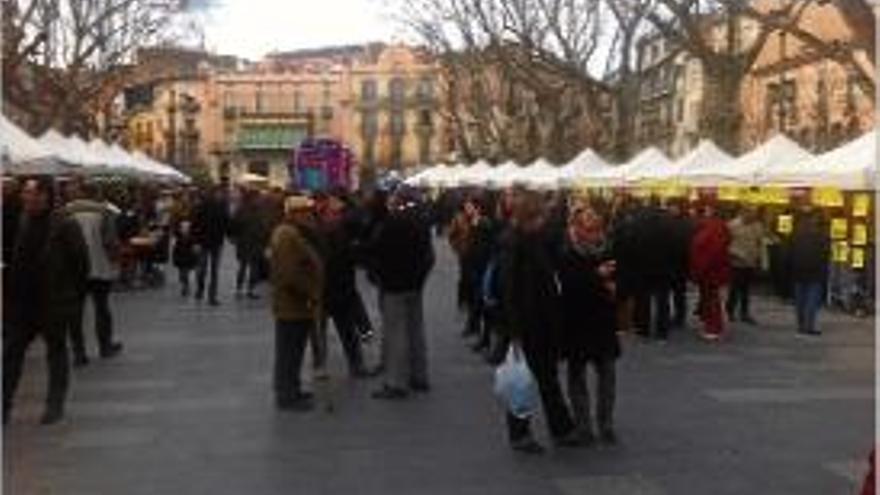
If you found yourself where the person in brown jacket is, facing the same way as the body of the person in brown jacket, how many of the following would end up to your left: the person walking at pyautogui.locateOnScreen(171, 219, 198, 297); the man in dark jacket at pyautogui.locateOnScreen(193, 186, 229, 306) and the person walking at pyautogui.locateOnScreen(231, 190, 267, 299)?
3

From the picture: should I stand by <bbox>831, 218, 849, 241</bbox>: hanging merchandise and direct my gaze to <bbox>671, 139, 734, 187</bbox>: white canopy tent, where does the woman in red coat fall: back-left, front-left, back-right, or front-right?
back-left

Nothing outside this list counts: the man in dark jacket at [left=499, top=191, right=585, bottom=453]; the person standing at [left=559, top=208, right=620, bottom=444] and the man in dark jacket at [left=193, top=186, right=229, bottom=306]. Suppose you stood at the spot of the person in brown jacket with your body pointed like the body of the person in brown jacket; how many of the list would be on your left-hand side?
1
